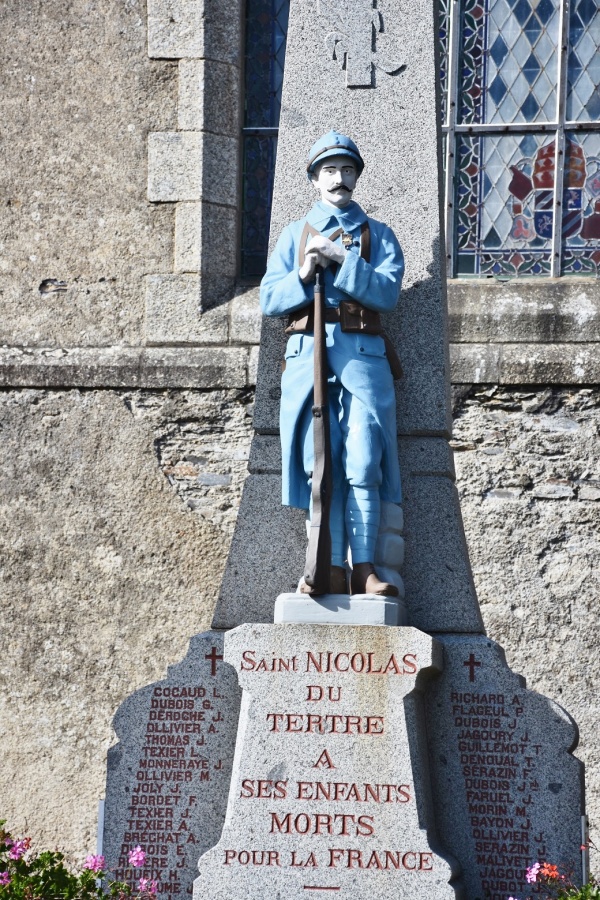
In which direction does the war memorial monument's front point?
toward the camera

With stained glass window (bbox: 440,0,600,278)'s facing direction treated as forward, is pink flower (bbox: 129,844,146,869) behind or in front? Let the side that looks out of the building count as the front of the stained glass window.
in front

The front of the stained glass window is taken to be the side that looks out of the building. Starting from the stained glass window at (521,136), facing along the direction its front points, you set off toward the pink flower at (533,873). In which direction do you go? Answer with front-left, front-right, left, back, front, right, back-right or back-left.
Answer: front

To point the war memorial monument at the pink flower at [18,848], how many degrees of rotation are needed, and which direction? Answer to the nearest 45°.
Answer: approximately 90° to its right

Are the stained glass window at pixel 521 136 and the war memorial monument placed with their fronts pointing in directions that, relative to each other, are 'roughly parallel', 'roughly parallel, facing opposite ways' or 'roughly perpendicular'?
roughly parallel

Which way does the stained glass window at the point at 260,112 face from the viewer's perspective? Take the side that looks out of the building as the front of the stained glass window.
toward the camera

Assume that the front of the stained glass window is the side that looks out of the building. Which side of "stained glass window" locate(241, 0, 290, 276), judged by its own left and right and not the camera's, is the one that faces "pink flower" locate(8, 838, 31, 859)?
front

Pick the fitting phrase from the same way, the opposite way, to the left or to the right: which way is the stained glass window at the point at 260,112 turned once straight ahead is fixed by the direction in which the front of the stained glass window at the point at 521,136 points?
the same way

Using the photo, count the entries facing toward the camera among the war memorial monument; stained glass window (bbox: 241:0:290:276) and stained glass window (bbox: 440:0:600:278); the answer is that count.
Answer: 3

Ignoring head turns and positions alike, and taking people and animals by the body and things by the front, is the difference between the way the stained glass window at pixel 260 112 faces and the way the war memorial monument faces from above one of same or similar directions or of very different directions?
same or similar directions

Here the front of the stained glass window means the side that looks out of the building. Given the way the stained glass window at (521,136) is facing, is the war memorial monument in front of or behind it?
in front
